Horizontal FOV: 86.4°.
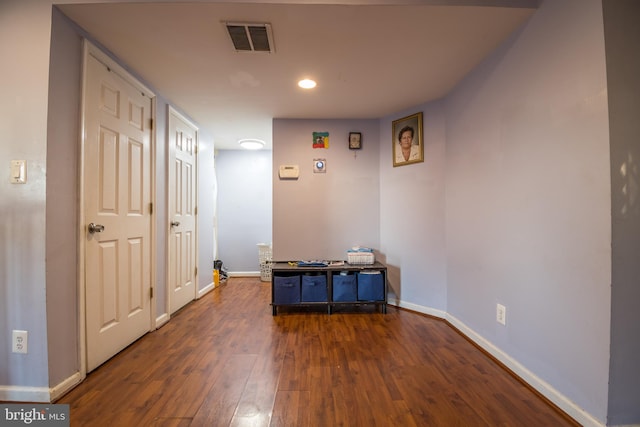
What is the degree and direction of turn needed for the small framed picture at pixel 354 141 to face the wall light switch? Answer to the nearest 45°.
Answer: approximately 45° to its right

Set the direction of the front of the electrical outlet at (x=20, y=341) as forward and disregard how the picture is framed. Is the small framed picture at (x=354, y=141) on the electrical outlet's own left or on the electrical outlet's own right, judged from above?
on the electrical outlet's own left

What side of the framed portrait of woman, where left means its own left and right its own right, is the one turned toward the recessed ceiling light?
front

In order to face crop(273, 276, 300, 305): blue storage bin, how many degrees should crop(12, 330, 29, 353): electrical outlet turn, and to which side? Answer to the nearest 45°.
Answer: approximately 90° to its left

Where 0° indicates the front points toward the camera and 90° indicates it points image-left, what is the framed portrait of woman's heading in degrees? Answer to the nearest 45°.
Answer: approximately 45°

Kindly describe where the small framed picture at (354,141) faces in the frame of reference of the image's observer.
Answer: facing the viewer

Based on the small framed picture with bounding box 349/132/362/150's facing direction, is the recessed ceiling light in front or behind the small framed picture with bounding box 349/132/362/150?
in front

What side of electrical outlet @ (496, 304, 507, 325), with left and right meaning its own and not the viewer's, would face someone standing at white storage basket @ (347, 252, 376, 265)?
right

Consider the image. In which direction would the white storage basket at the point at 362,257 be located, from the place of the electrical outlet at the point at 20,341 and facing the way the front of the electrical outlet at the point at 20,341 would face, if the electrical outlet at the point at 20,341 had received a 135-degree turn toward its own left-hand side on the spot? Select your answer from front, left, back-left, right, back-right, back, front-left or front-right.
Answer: front-right

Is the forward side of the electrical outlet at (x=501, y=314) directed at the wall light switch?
yes
